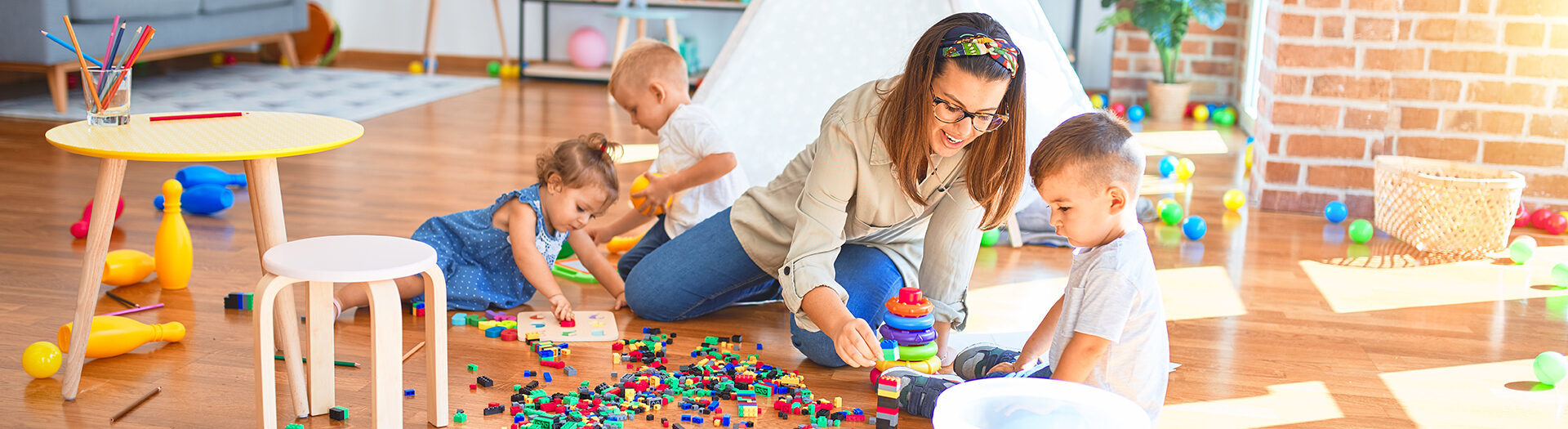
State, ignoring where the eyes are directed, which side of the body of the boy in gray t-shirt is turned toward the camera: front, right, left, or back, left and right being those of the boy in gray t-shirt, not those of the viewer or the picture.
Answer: left

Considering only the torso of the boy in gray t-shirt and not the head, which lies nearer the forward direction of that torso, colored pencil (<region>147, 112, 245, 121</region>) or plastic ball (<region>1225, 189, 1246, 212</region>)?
the colored pencil

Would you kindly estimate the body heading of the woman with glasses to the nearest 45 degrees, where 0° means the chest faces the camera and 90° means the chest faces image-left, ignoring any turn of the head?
approximately 315°

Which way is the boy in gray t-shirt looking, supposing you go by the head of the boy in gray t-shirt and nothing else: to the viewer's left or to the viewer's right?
to the viewer's left

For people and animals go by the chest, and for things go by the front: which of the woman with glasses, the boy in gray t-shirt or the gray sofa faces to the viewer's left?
the boy in gray t-shirt

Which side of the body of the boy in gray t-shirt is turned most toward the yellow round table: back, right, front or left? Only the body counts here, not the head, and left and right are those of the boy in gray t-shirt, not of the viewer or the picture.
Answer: front

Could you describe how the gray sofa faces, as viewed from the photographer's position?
facing the viewer and to the right of the viewer

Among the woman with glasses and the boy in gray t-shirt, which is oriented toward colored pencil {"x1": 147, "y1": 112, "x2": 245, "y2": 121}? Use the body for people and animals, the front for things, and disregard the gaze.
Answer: the boy in gray t-shirt

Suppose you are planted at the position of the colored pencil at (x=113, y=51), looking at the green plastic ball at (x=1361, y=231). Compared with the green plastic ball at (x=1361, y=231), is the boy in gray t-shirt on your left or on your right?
right

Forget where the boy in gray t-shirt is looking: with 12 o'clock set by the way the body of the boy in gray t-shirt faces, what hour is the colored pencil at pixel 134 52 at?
The colored pencil is roughly at 12 o'clock from the boy in gray t-shirt.

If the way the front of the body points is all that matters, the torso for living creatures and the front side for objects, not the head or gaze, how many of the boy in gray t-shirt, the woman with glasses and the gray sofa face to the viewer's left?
1

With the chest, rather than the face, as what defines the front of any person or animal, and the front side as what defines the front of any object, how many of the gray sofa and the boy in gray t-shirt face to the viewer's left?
1

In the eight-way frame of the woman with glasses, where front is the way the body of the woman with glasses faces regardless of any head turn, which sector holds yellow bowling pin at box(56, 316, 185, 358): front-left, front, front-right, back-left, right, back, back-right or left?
back-right

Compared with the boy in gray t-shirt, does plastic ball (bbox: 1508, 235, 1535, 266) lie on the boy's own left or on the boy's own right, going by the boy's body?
on the boy's own right

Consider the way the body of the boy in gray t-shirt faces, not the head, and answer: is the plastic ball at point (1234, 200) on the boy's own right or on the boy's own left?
on the boy's own right

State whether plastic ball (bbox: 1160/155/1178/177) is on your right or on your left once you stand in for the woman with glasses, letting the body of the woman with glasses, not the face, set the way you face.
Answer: on your left
